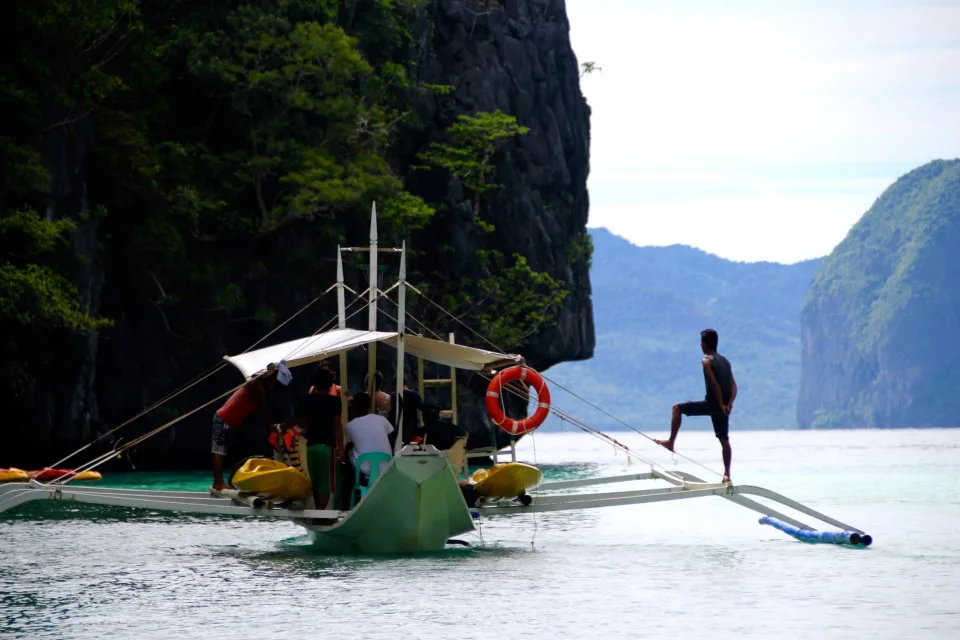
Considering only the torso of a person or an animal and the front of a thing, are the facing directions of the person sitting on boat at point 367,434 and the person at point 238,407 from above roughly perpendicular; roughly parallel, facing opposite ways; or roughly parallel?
roughly perpendicular

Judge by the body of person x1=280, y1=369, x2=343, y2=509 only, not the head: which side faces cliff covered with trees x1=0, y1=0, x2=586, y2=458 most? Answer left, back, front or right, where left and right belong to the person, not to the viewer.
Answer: front

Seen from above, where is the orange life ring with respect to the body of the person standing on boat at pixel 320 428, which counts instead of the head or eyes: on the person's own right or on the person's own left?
on the person's own right

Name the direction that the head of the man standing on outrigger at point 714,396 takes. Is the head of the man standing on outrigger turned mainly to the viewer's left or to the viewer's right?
to the viewer's left

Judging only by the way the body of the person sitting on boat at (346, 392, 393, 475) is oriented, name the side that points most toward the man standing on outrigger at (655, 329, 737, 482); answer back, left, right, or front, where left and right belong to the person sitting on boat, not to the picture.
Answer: right

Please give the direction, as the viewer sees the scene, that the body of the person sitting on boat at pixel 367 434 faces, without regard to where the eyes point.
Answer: away from the camera

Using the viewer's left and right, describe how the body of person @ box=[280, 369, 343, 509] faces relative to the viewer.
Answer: facing away from the viewer

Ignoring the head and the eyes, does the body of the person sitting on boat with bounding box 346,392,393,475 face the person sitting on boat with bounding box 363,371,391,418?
yes

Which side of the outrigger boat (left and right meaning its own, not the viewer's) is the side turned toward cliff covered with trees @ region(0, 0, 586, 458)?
back
